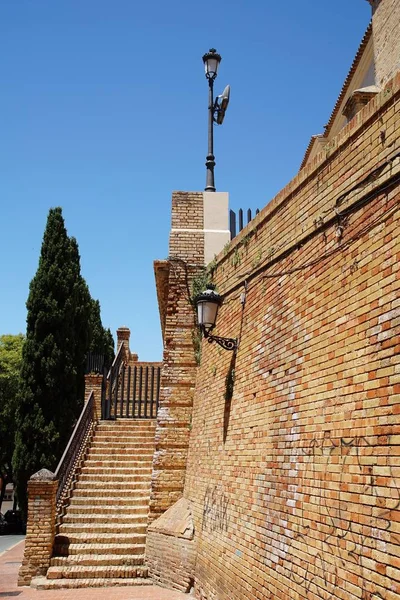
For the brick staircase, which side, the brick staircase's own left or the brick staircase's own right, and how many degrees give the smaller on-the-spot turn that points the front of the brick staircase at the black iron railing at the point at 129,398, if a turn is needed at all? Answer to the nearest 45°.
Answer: approximately 180°

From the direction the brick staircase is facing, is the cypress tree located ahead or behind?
behind

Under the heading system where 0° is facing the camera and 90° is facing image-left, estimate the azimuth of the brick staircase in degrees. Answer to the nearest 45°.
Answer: approximately 0°

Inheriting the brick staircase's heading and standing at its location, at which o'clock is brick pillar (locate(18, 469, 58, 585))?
The brick pillar is roughly at 2 o'clock from the brick staircase.

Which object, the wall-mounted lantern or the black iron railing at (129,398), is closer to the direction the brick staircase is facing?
the wall-mounted lantern
